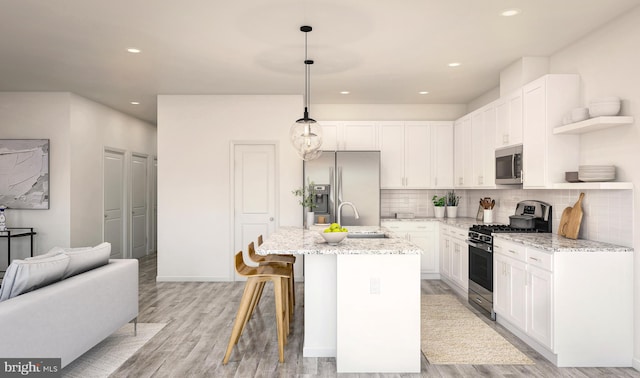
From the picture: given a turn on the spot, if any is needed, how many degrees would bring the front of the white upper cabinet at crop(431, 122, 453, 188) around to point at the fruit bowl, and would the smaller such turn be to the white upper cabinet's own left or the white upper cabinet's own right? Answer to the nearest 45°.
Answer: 0° — it already faces it

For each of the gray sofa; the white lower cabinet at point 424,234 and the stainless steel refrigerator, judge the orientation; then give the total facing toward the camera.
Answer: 2

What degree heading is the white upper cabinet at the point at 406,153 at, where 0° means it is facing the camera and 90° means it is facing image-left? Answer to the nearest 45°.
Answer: approximately 0°

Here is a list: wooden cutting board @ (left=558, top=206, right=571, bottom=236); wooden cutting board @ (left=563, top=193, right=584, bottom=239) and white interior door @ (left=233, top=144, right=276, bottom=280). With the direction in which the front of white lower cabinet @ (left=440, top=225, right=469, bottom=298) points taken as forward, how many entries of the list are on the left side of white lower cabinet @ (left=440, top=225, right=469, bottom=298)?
2

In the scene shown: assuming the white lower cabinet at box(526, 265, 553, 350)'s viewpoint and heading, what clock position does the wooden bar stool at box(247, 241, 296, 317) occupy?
The wooden bar stool is roughly at 1 o'clock from the white lower cabinet.

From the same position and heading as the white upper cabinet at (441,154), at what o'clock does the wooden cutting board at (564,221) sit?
The wooden cutting board is roughly at 11 o'clock from the white upper cabinet.

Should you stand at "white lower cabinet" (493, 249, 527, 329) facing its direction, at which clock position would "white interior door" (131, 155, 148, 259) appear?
The white interior door is roughly at 2 o'clock from the white lower cabinet.

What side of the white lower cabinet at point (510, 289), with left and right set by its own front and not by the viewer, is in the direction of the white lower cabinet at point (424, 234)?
right

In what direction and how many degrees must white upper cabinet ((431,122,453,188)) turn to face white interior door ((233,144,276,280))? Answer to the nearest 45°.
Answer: approximately 90° to its right

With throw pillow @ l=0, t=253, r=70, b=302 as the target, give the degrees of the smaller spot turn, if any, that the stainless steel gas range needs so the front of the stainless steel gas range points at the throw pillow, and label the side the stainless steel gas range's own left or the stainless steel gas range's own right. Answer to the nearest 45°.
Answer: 0° — it already faces it
